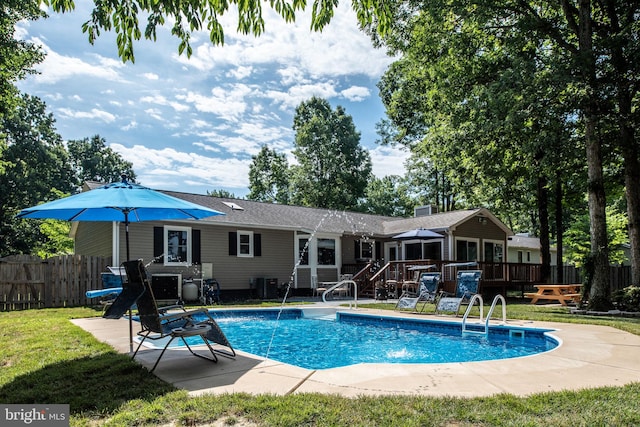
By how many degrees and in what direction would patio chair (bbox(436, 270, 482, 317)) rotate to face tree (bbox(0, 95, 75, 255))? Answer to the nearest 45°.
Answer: approximately 90° to its right

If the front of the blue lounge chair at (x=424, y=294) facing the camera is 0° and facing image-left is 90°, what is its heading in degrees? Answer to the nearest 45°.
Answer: approximately 45°

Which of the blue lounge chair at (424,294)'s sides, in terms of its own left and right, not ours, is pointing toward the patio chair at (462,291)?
left

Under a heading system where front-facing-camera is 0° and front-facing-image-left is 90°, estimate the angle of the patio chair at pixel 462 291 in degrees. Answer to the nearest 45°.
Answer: approximately 45°

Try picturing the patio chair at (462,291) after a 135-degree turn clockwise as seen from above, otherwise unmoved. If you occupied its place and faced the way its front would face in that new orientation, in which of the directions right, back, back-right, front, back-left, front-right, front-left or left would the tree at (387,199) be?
front

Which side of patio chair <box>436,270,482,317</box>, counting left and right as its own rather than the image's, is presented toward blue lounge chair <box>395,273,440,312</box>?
right

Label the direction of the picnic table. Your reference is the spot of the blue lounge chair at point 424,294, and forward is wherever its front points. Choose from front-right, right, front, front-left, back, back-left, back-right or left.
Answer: back

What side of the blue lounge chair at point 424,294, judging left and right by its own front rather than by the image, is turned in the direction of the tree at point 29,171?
right
